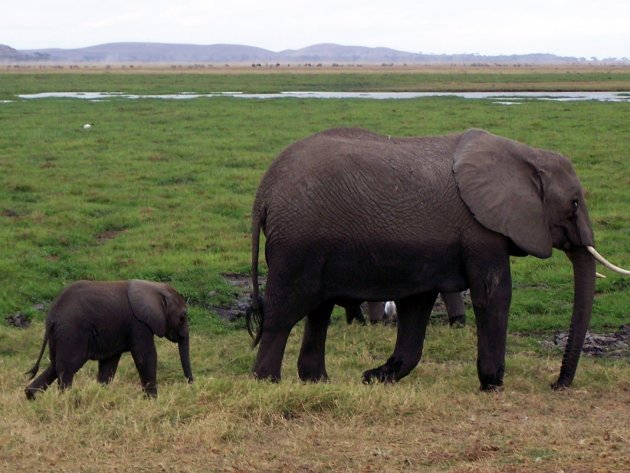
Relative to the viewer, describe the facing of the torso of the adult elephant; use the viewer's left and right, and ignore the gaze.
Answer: facing to the right of the viewer

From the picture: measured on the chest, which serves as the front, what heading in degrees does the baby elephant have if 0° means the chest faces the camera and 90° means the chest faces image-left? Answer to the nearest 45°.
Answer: approximately 270°

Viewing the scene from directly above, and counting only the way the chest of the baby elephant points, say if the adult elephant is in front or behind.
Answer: in front

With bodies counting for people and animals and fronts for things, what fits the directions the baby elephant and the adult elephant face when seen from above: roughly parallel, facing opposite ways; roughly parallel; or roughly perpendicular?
roughly parallel

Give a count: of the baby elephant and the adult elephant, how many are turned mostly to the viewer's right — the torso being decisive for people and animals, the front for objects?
2

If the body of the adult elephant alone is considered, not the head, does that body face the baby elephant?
no
